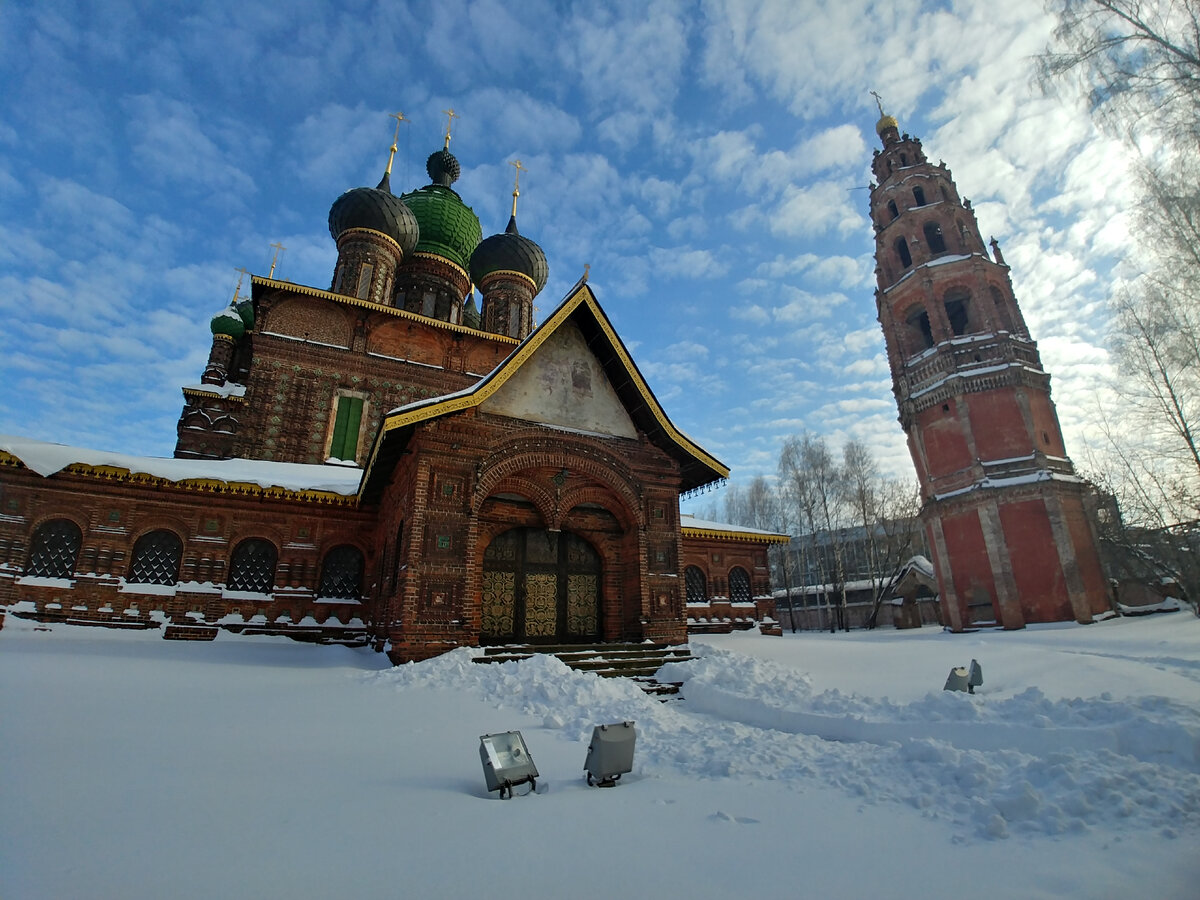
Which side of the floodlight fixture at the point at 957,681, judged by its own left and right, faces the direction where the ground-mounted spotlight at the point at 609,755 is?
left

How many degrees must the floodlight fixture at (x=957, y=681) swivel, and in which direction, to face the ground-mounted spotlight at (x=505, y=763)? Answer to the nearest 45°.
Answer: approximately 90° to its left

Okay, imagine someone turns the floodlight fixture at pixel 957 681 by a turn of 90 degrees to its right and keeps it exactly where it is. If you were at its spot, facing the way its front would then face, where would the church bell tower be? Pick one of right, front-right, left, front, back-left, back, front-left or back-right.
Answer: front-left

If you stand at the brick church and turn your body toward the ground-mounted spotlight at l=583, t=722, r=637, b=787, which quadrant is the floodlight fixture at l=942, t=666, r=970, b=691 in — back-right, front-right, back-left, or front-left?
front-left

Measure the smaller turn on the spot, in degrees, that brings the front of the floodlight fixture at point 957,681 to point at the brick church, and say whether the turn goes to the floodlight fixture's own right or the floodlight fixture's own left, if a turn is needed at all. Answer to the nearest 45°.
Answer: approximately 45° to the floodlight fixture's own left

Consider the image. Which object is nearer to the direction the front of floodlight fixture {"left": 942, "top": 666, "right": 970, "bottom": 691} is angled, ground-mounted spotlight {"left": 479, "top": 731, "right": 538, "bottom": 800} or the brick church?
the brick church

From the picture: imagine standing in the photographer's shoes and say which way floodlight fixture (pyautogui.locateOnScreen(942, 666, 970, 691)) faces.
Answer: facing away from the viewer and to the left of the viewer
